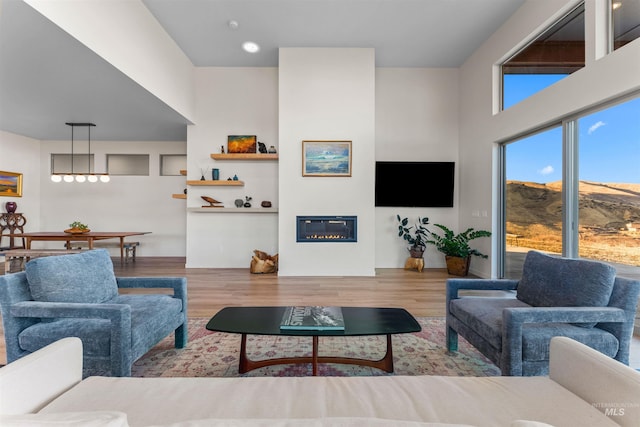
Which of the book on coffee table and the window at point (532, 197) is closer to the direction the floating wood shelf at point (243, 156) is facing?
the book on coffee table

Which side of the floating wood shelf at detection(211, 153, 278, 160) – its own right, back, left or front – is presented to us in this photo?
front

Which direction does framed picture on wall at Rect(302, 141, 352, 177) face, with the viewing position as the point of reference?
facing the viewer

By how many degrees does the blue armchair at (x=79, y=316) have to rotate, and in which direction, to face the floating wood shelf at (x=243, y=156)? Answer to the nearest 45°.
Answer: approximately 90° to its left

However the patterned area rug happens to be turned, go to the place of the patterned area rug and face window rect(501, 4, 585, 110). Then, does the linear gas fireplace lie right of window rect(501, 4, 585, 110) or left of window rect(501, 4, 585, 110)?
left

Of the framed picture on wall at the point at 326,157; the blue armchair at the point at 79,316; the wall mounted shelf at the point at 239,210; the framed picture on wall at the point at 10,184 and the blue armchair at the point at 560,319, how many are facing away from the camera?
0

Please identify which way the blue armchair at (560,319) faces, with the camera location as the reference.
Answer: facing the viewer and to the left of the viewer

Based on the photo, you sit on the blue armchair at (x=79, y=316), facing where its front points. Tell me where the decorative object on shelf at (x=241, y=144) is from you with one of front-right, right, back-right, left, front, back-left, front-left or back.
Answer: left

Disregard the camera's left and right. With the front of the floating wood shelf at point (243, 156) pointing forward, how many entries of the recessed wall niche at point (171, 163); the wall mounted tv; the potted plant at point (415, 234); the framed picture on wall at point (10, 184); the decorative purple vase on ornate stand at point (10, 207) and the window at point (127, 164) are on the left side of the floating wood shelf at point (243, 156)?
2

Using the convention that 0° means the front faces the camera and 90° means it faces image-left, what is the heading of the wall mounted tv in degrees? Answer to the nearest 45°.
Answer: approximately 0°

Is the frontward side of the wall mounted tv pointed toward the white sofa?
yes

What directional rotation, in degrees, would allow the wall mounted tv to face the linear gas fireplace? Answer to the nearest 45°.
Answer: approximately 45° to its right

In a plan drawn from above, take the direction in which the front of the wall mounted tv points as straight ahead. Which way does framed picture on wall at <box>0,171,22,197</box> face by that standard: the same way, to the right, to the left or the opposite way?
to the left

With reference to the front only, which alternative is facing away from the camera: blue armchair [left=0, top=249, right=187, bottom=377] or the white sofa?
the white sofa

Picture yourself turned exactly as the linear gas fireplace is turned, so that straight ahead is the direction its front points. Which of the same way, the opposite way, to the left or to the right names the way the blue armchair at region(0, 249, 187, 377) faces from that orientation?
to the left

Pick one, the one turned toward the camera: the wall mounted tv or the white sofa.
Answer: the wall mounted tv

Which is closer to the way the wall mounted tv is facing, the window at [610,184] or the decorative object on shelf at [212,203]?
the window

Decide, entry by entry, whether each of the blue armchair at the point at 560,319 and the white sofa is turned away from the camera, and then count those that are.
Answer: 1

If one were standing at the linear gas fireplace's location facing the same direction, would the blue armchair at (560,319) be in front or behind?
in front

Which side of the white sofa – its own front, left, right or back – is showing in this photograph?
back

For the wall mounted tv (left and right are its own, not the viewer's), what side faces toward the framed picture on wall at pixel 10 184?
right
